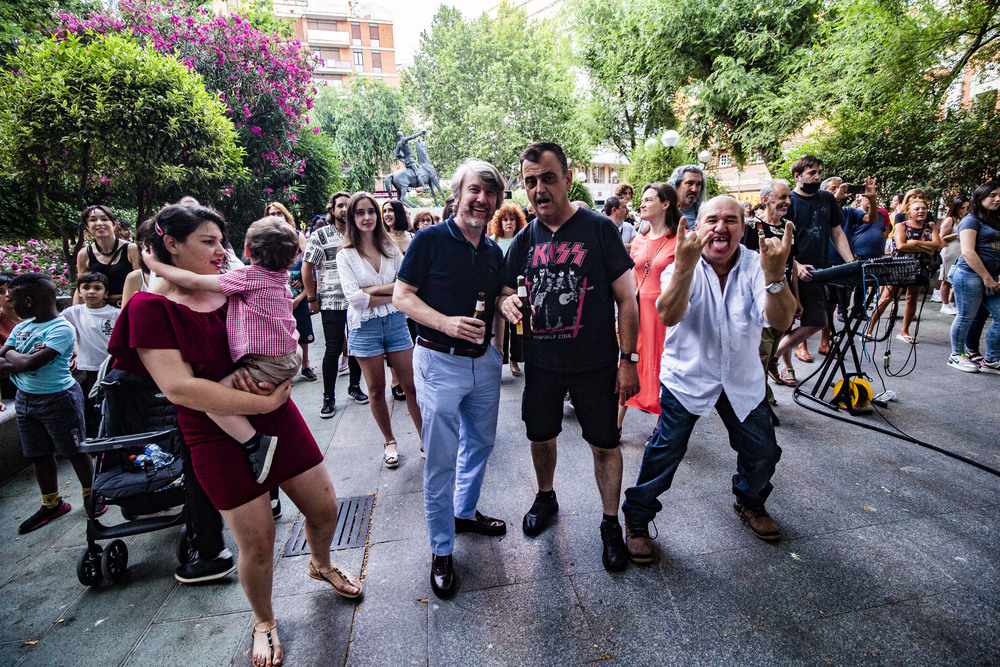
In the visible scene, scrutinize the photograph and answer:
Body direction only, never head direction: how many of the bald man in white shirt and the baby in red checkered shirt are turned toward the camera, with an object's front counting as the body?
1

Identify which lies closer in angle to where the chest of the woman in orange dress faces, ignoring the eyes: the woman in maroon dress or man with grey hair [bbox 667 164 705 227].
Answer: the woman in maroon dress

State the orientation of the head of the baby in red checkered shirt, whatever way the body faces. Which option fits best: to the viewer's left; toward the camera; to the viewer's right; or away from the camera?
away from the camera

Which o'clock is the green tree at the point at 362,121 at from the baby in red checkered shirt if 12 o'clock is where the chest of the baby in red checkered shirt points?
The green tree is roughly at 2 o'clock from the baby in red checkered shirt.

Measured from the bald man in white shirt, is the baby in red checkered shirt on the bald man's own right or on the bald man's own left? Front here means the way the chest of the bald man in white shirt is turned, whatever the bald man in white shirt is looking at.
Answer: on the bald man's own right

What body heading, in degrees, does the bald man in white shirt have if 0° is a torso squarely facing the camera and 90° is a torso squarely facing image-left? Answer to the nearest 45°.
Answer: approximately 0°

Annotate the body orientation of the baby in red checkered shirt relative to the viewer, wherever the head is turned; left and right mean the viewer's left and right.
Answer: facing away from the viewer and to the left of the viewer

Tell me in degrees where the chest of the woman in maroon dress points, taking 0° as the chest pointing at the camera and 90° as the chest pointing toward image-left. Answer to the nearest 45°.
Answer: approximately 315°
